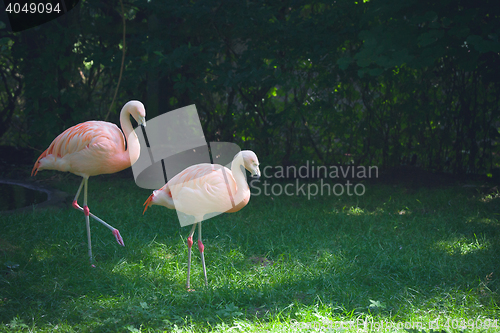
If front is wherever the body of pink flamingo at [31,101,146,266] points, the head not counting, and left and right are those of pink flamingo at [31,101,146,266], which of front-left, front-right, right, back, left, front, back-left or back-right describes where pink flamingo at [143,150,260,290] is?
front-right

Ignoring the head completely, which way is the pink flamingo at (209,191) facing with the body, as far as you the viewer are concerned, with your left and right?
facing to the right of the viewer

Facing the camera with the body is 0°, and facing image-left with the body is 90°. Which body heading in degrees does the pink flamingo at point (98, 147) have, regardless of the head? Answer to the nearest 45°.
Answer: approximately 270°

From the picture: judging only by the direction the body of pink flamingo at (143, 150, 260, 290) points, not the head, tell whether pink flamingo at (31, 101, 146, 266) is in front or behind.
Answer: behind

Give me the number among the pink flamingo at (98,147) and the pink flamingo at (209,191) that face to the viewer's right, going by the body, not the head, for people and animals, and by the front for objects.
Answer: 2
